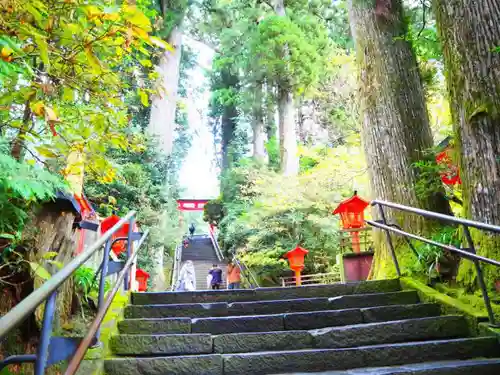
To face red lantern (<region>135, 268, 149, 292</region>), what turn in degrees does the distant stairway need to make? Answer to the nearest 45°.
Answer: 0° — it already faces it

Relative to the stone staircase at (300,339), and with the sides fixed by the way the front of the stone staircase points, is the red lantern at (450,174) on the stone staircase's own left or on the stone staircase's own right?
on the stone staircase's own left

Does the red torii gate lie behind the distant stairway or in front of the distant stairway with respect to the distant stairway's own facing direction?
behind

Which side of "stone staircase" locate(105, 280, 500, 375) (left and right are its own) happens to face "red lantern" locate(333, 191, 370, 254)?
back

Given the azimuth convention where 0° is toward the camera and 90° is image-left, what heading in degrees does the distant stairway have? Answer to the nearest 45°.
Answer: approximately 0°

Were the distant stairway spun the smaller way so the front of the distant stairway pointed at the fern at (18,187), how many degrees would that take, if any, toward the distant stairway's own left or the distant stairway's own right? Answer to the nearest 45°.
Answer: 0° — it already faces it

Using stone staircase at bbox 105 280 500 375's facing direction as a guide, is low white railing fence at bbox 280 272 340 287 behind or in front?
behind

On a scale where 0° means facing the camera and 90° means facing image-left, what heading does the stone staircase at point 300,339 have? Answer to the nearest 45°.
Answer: approximately 0°

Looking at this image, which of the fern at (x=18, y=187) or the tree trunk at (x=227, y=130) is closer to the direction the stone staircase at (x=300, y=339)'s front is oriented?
the fern

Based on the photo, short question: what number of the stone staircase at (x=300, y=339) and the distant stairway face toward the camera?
2

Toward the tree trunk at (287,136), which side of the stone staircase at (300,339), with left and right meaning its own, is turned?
back

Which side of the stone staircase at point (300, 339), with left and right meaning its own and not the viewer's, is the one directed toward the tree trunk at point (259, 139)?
back

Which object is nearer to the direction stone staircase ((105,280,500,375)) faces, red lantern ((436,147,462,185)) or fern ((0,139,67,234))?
the fern
